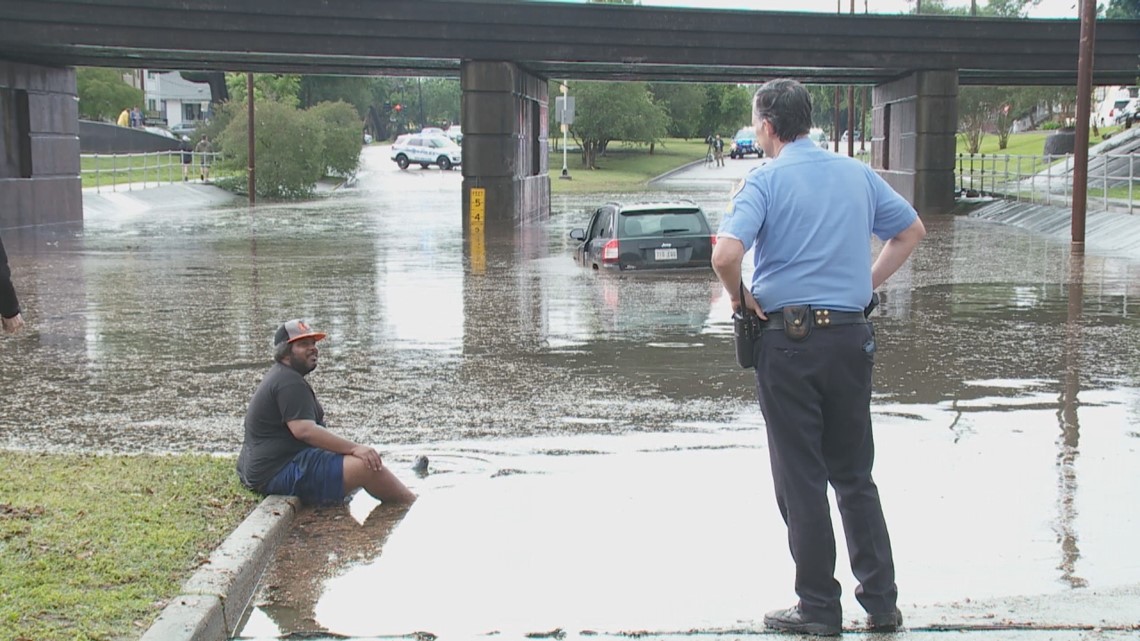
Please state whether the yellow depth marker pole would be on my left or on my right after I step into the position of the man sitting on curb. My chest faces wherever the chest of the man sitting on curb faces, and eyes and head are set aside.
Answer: on my left

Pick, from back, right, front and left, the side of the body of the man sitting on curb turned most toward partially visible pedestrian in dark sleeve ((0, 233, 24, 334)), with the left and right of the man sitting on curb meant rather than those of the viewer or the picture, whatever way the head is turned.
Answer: back

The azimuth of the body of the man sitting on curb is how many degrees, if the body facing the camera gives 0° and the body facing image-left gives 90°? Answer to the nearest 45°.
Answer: approximately 270°

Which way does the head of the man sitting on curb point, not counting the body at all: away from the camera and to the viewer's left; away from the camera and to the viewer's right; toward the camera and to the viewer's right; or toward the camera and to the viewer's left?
toward the camera and to the viewer's right

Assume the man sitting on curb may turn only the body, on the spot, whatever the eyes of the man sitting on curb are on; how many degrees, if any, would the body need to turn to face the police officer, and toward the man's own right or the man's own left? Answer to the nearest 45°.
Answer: approximately 45° to the man's own right

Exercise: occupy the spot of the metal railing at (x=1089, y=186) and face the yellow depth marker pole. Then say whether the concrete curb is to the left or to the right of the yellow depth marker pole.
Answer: left

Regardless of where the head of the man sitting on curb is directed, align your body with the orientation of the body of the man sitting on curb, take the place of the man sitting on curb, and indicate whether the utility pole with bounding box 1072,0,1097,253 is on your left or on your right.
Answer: on your left

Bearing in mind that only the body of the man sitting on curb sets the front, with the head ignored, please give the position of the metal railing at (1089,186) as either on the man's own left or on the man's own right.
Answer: on the man's own left

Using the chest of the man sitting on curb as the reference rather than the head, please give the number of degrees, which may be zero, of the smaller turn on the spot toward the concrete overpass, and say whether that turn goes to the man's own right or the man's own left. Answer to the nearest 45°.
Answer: approximately 90° to the man's own left

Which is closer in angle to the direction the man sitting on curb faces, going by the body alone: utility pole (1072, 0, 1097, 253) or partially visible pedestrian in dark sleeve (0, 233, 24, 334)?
the utility pole
